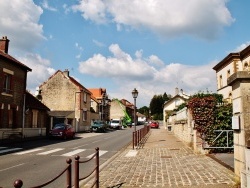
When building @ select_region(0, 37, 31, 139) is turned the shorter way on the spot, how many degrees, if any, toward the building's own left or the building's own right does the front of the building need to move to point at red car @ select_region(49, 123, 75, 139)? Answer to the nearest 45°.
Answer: approximately 45° to the building's own left

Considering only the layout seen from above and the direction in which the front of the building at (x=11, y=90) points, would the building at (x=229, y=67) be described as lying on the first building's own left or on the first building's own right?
on the first building's own left

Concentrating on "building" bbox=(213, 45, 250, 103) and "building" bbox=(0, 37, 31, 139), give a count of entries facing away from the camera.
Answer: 0

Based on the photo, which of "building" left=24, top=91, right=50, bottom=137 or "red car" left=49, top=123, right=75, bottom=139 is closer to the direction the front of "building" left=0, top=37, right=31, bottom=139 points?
the red car

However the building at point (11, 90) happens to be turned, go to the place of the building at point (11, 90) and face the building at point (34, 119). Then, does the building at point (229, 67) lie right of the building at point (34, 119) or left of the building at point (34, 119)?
right

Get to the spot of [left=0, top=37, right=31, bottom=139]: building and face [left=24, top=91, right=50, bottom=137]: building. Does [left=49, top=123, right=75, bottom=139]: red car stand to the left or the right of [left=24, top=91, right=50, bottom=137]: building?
right

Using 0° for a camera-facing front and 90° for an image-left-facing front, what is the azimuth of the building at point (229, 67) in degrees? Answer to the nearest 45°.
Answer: approximately 45°

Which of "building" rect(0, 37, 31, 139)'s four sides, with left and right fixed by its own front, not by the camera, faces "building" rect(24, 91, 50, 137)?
left
